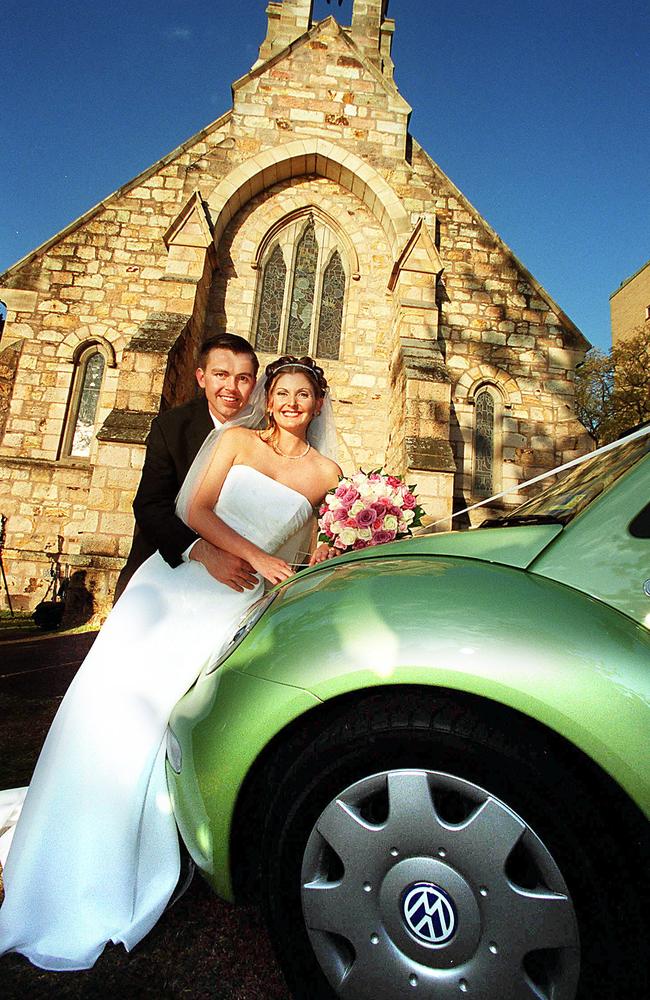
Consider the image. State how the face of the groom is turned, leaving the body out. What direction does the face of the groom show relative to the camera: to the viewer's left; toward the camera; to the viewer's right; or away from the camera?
toward the camera

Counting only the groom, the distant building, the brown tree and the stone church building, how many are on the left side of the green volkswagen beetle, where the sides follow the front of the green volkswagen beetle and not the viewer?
0

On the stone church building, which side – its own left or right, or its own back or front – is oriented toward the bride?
front

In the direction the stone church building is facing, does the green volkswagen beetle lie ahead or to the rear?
ahead

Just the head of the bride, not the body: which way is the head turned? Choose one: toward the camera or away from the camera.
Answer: toward the camera

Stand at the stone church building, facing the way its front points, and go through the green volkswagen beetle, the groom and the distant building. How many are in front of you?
2

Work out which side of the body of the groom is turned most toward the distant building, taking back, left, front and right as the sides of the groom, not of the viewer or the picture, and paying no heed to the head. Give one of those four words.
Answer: left

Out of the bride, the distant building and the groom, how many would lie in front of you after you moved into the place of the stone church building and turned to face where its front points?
2

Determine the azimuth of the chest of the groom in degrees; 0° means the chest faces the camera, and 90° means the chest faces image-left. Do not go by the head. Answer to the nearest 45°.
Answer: approximately 315°

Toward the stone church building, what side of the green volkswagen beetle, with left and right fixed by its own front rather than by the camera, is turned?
right

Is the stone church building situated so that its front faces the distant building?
no

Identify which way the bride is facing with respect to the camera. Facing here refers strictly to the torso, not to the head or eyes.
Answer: toward the camera

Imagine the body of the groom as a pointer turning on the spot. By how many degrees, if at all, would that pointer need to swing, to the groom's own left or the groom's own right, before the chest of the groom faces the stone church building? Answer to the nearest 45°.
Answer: approximately 135° to the groom's own left

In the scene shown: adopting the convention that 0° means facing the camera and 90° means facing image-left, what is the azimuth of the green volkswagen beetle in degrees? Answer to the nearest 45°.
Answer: approximately 90°
